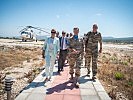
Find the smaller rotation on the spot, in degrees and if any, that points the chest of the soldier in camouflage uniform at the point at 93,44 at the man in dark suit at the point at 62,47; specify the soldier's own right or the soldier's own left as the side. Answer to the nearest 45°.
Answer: approximately 135° to the soldier's own right

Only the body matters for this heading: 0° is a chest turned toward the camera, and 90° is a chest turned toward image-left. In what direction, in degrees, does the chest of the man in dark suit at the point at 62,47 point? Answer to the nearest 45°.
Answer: approximately 0°

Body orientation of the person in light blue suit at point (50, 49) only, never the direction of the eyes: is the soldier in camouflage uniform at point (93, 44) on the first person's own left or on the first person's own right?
on the first person's own left

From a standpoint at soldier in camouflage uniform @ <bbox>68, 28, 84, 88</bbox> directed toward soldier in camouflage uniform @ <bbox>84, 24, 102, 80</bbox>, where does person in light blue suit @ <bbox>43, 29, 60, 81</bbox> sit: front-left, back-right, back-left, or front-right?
back-left

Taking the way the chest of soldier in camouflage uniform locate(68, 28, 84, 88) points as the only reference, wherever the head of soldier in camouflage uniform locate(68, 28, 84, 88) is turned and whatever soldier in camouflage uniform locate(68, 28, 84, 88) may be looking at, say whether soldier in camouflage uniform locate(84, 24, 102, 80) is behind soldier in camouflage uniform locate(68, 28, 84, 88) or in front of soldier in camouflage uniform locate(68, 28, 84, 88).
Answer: behind

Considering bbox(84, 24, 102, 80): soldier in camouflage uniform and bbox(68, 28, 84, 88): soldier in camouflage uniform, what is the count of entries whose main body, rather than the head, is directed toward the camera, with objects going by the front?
2

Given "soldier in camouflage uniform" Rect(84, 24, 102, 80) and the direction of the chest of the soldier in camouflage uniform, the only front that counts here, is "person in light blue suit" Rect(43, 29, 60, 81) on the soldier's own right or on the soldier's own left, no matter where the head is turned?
on the soldier's own right
